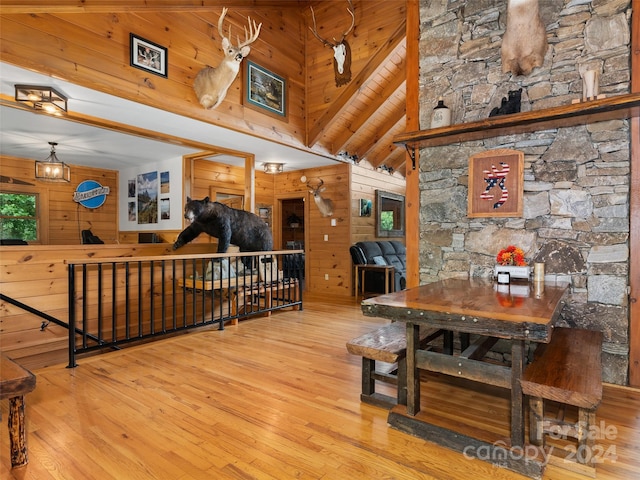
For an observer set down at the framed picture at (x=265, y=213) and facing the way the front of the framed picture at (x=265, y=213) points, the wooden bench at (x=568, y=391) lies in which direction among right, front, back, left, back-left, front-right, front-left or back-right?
front

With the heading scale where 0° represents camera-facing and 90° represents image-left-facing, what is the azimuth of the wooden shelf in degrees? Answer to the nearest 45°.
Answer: approximately 45°

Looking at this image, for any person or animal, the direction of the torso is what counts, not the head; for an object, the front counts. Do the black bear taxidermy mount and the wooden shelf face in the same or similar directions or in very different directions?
same or similar directions

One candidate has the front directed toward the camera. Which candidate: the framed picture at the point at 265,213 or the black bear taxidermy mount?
the framed picture

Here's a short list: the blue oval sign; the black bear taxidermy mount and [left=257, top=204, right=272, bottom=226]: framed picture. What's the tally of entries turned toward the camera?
2

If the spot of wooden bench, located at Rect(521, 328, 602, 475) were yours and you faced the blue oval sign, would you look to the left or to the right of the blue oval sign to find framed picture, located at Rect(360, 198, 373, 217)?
right

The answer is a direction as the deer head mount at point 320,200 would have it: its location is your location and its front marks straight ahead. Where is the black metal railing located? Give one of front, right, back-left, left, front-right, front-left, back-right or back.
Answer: front

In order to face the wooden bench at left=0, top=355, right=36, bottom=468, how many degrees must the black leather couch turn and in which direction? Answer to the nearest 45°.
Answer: approximately 45° to its right

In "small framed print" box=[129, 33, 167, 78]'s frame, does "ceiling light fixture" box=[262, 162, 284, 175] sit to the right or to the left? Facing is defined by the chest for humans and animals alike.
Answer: on its left

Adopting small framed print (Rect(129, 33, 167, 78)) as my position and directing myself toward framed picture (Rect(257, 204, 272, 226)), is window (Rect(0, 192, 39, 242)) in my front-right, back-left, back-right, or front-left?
front-left

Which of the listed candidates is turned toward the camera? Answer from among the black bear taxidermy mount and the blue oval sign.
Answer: the blue oval sign

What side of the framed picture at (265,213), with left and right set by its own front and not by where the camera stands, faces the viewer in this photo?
front

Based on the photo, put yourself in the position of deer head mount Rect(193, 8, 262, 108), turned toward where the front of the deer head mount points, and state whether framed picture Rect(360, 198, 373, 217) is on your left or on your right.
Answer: on your left

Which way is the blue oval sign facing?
toward the camera

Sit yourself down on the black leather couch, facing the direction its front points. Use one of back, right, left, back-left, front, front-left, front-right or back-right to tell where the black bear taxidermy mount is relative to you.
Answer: right

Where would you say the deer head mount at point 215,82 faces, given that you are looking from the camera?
facing the viewer and to the right of the viewer

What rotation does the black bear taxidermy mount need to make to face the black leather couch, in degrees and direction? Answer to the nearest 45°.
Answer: approximately 135° to its right

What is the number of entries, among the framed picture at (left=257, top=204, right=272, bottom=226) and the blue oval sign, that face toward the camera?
2
